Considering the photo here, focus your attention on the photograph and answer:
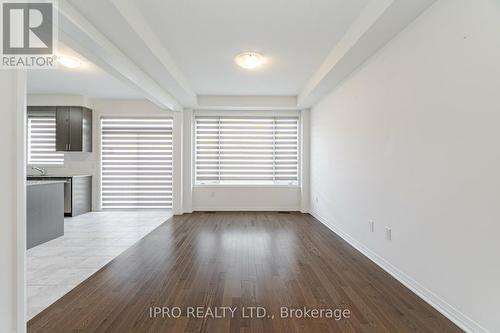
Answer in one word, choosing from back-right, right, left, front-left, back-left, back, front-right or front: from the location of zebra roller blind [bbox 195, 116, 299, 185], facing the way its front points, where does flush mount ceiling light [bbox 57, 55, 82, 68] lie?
front-right

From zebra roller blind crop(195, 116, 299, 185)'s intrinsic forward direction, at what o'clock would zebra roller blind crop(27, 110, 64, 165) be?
zebra roller blind crop(27, 110, 64, 165) is roughly at 3 o'clock from zebra roller blind crop(195, 116, 299, 185).

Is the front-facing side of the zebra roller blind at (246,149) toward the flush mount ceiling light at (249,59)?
yes

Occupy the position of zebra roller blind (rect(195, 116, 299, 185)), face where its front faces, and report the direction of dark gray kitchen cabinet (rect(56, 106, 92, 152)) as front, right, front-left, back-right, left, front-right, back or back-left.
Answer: right

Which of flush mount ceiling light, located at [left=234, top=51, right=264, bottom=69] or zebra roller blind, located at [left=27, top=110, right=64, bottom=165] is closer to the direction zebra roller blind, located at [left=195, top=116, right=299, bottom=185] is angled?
the flush mount ceiling light

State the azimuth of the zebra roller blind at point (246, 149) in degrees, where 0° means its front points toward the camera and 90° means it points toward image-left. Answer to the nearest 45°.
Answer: approximately 0°

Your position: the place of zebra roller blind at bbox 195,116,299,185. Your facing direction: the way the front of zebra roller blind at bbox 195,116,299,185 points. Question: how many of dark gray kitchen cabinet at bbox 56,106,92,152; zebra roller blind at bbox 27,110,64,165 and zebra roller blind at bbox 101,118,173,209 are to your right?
3

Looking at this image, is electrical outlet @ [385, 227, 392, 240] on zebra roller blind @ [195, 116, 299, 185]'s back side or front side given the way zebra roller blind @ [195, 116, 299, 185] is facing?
on the front side

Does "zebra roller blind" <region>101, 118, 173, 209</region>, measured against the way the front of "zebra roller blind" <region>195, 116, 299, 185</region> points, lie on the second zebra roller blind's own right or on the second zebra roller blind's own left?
on the second zebra roller blind's own right
